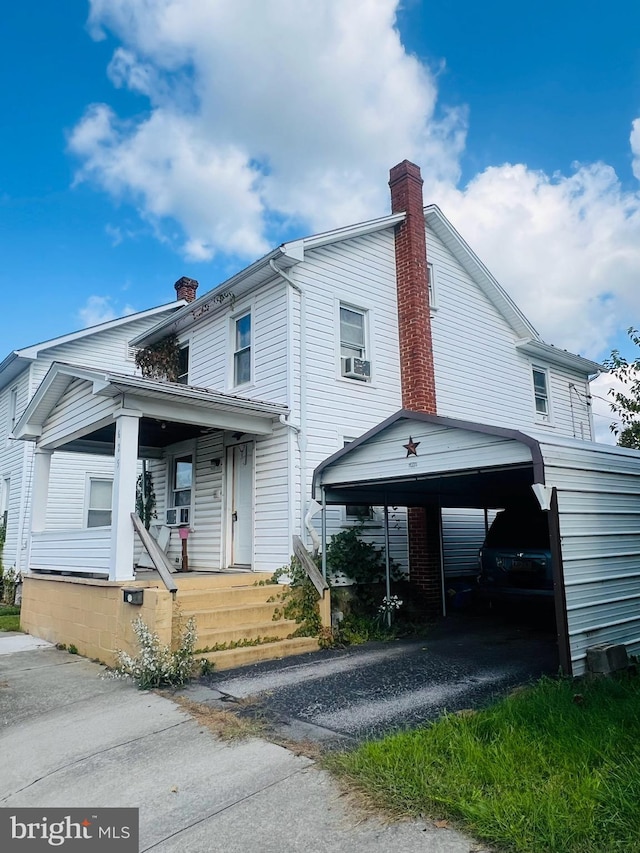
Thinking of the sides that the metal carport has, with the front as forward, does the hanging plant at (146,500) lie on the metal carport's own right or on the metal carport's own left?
on the metal carport's own right

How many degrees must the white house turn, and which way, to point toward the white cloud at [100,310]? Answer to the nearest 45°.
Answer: approximately 90° to its right

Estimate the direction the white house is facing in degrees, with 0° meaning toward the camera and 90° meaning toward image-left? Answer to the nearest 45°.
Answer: approximately 45°

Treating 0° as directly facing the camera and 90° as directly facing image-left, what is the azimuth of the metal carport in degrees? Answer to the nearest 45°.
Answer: approximately 45°

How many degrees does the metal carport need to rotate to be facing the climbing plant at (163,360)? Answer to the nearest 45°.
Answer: approximately 90° to its right
